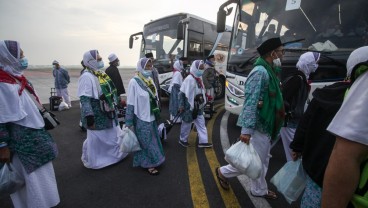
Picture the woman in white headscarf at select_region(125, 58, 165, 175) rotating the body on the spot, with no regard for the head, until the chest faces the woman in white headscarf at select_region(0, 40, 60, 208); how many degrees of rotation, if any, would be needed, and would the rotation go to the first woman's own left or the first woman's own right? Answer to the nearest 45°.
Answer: approximately 90° to the first woman's own right

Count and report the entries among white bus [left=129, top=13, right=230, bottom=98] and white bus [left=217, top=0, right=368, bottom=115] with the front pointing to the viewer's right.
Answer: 0

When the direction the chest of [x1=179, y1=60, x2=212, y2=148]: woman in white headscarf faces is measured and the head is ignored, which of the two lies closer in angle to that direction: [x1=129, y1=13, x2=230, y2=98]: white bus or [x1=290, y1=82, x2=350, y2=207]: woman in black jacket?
the woman in black jacket
